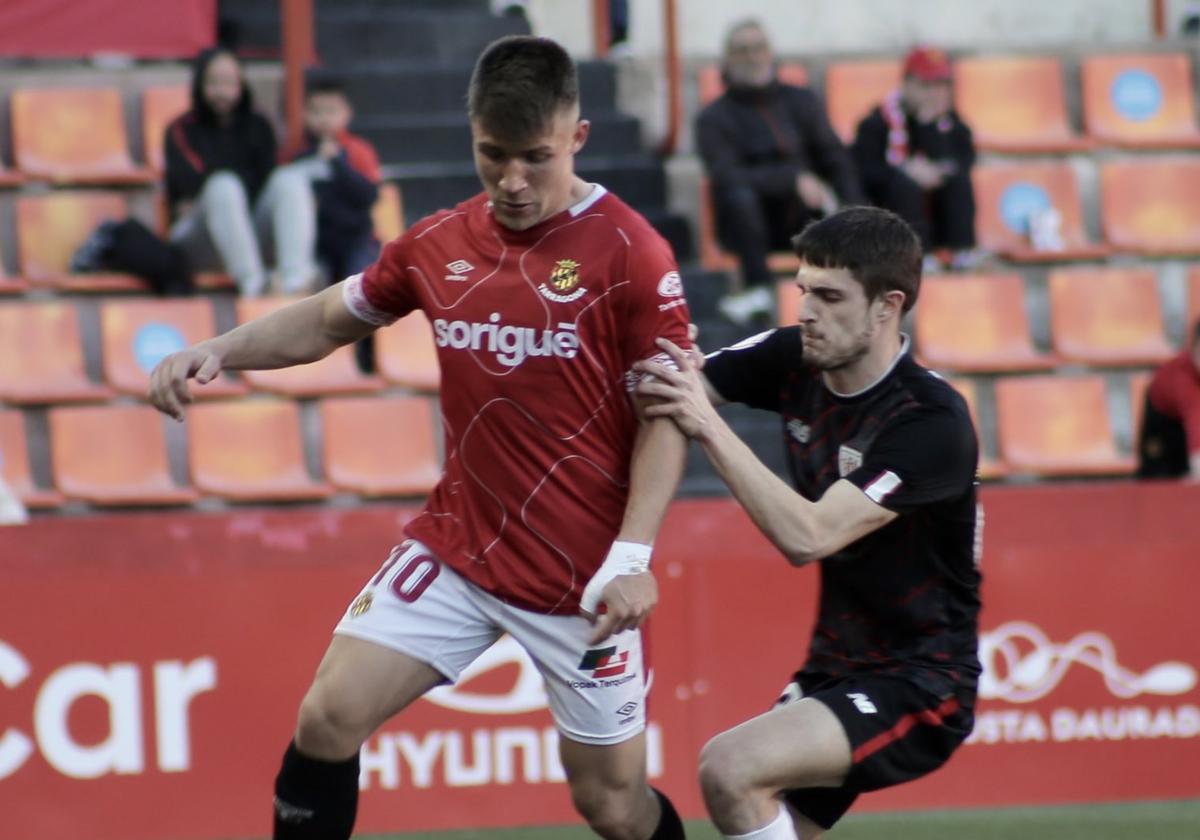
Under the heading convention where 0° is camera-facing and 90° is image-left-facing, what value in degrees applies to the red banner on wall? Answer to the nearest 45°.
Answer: approximately 0°

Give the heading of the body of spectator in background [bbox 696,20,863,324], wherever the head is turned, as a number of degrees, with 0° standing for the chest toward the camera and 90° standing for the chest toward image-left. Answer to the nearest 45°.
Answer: approximately 0°

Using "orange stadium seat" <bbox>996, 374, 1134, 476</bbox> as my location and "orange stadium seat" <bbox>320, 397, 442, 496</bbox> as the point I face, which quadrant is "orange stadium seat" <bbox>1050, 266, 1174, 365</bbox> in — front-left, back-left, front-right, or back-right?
back-right

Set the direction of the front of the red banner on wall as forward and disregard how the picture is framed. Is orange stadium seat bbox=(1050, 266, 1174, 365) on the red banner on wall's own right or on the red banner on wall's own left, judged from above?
on the red banner on wall's own left

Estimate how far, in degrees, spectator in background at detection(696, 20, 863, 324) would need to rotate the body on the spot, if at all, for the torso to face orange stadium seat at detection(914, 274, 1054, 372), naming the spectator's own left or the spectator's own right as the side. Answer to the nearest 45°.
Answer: approximately 90° to the spectator's own left

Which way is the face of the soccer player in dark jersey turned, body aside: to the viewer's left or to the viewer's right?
to the viewer's left

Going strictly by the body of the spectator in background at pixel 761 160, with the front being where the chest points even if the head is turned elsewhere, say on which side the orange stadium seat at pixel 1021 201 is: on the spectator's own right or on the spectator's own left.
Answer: on the spectator's own left

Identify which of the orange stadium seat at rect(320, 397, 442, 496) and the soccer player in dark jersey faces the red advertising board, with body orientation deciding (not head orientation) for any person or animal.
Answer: the orange stadium seat
